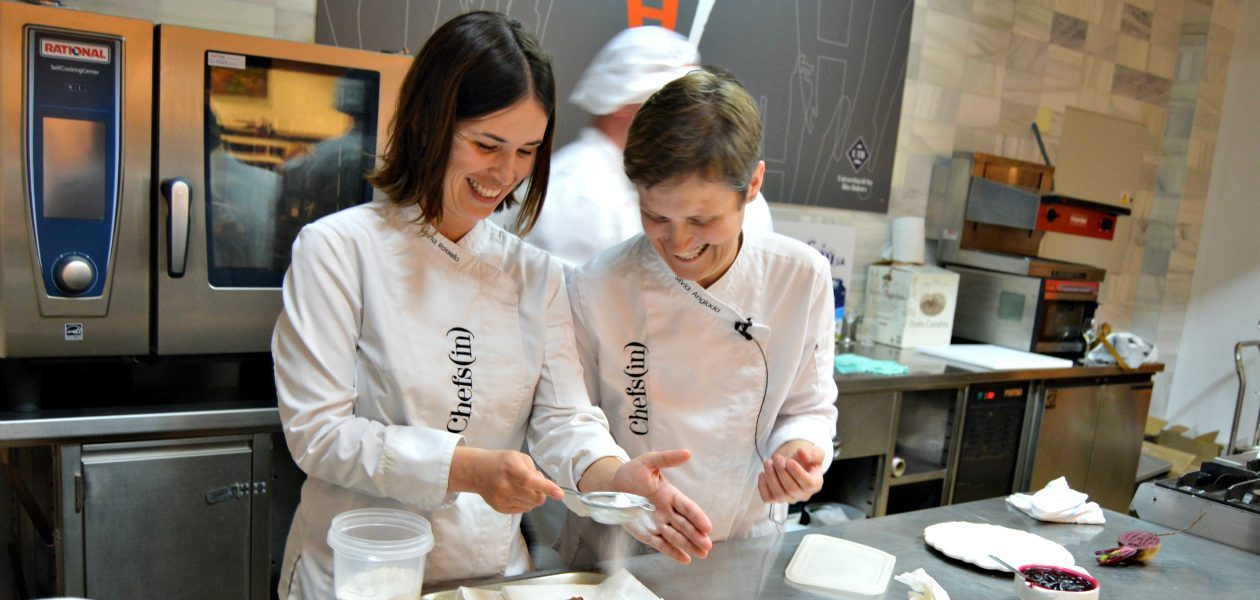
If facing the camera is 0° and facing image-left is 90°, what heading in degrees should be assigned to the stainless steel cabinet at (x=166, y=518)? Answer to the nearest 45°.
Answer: approximately 0°
